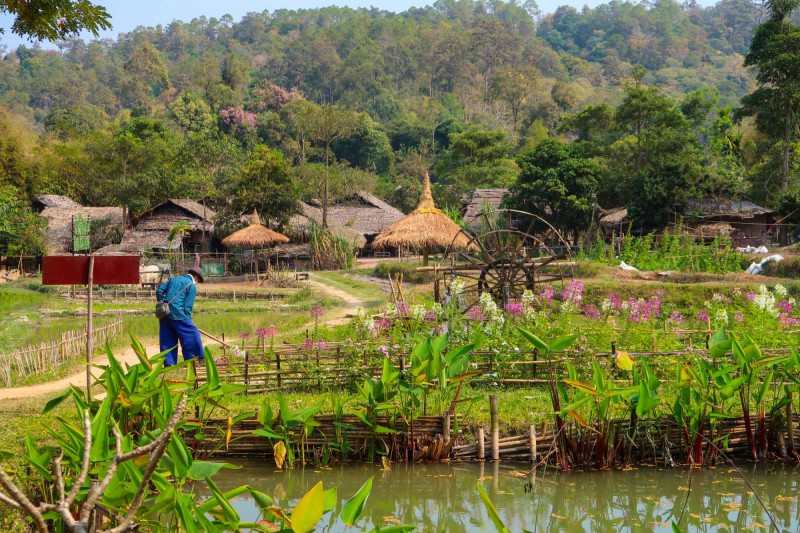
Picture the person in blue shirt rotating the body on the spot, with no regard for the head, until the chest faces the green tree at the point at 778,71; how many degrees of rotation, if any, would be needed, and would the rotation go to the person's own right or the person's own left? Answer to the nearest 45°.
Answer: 0° — they already face it

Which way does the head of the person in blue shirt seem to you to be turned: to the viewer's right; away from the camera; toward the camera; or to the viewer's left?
to the viewer's right

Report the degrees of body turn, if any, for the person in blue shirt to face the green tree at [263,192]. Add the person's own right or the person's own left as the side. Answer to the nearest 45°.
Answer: approximately 45° to the person's own left

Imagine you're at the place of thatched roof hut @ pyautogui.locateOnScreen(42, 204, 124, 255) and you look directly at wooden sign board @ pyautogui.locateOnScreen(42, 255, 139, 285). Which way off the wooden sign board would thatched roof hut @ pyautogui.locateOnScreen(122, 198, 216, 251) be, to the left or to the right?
left

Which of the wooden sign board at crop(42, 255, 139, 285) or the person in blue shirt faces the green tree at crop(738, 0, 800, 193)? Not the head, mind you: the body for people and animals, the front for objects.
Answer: the person in blue shirt

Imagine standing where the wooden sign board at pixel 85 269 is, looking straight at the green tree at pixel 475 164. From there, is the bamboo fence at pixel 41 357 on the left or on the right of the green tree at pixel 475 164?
left

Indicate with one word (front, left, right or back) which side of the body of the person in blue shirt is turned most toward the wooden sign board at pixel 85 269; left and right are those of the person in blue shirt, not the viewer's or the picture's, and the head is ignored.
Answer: back

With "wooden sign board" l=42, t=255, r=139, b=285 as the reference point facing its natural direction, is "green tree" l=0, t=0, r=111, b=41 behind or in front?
behind

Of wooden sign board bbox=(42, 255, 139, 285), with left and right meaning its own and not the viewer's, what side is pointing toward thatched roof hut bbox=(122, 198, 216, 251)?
back

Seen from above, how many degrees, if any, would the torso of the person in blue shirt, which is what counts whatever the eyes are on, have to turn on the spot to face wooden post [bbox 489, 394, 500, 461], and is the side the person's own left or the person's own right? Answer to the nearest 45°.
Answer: approximately 90° to the person's own right

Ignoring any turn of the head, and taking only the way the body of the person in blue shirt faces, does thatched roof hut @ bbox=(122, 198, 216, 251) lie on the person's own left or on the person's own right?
on the person's own left

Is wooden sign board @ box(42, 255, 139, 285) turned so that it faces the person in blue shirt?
no

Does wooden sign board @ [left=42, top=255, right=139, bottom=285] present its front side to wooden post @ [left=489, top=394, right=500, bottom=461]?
no

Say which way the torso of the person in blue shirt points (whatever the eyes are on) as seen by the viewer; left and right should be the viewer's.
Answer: facing away from the viewer and to the right of the viewer
